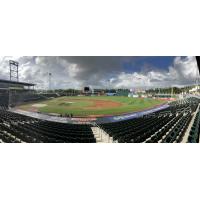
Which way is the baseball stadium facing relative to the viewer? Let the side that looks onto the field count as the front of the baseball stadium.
away from the camera
